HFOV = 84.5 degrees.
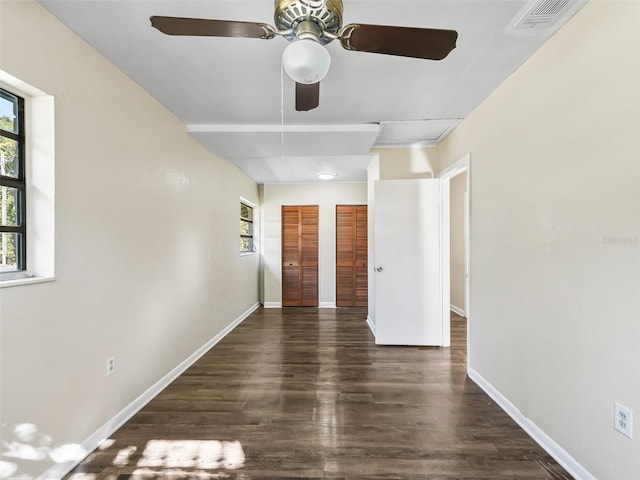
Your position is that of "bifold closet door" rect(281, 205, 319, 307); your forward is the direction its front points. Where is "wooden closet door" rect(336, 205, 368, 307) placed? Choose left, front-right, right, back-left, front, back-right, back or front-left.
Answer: left

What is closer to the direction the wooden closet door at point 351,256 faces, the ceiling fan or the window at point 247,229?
the ceiling fan

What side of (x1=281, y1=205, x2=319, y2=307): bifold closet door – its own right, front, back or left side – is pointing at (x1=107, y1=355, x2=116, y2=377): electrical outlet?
front

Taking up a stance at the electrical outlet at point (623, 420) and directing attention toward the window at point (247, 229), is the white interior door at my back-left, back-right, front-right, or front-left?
front-right

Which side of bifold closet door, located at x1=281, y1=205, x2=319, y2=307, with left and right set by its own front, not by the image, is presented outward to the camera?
front

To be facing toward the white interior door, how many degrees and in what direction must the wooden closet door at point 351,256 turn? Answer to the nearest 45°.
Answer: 0° — it already faces it

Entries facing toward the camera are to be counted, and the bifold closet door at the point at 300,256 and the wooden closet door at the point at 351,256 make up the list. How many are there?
2

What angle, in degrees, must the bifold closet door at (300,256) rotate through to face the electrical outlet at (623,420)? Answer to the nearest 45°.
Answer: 0° — it already faces it

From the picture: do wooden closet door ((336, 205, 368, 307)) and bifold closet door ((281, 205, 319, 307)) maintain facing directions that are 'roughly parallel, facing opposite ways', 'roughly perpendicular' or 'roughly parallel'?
roughly parallel

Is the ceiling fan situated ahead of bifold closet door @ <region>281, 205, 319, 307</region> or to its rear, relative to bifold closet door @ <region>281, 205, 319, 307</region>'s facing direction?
ahead

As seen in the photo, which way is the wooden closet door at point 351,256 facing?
toward the camera

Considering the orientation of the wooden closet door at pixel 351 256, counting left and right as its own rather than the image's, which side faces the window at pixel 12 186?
front

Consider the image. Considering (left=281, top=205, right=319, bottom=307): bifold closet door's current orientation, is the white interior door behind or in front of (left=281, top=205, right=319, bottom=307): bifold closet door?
in front

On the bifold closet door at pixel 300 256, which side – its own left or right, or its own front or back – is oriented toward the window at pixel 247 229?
right

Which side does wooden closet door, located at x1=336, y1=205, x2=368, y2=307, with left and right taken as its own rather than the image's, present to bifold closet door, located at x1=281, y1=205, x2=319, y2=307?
right

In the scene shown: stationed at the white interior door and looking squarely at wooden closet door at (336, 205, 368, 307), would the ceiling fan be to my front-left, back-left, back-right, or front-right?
back-left
